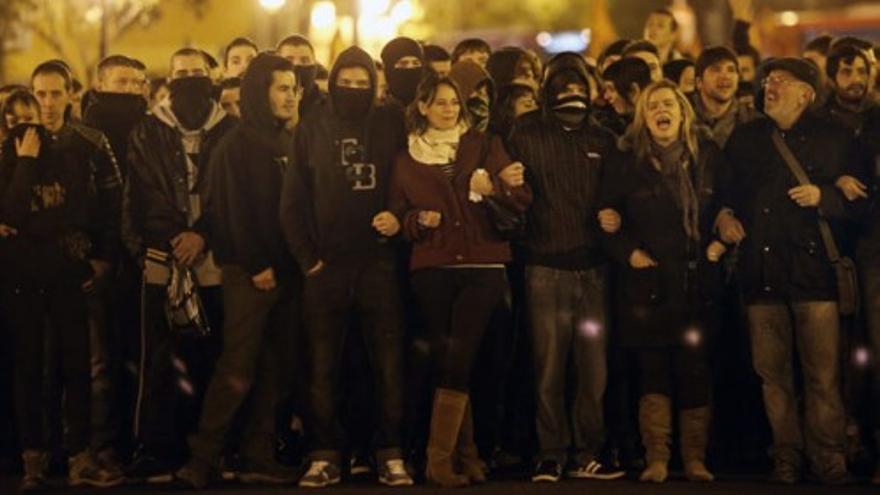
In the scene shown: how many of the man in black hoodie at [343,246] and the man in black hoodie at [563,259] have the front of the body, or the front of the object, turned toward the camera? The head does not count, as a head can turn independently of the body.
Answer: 2

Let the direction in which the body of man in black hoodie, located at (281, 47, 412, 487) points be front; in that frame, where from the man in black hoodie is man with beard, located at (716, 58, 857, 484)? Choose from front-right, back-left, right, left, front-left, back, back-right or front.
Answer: left

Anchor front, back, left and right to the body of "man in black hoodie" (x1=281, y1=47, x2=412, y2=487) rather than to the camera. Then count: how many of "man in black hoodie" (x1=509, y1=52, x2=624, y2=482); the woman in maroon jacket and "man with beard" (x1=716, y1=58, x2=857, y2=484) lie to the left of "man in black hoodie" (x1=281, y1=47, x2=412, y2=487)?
3

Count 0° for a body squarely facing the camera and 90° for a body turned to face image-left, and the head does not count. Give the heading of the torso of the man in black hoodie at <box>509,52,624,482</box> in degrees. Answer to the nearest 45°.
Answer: approximately 0°

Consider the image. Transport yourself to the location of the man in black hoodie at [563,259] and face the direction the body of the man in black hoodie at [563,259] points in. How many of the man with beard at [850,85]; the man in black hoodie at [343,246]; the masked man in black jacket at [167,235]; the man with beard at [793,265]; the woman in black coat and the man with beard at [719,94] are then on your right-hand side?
2

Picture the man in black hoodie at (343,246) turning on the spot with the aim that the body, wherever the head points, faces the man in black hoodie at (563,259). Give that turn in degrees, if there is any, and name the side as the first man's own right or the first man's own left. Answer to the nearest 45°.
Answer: approximately 90° to the first man's own left

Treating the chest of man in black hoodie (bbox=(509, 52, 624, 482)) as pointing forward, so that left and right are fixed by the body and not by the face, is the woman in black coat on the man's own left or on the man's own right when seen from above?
on the man's own left

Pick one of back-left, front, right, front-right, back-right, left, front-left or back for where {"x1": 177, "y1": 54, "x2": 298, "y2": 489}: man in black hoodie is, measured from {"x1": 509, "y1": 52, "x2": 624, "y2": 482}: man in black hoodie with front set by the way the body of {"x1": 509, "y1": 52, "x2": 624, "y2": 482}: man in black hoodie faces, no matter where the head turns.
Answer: right

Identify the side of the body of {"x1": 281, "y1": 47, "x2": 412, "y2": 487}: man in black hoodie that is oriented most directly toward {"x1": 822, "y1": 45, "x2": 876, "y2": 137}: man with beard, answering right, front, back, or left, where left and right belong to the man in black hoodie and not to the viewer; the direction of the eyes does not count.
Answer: left

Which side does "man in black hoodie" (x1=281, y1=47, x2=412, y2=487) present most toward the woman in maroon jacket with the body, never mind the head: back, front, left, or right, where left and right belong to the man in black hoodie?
left

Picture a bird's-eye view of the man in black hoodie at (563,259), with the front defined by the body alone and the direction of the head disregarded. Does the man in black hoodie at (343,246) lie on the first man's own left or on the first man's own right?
on the first man's own right
